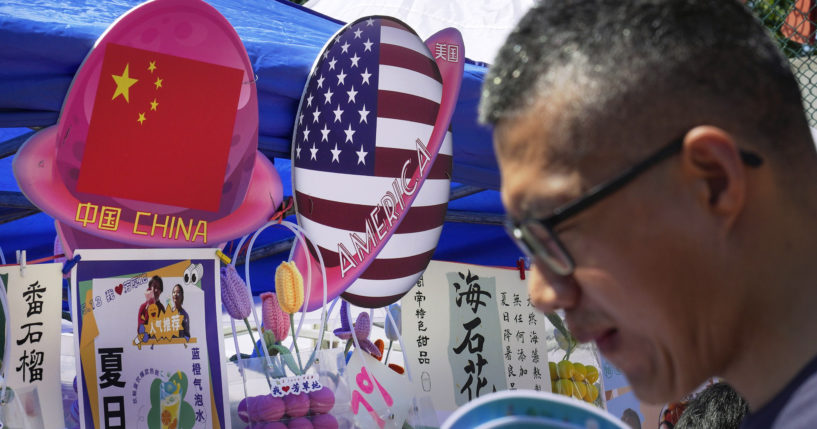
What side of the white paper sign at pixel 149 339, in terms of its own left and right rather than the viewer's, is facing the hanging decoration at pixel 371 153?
left

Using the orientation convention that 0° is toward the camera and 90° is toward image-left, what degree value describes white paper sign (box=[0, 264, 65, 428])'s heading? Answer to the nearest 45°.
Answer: approximately 0°

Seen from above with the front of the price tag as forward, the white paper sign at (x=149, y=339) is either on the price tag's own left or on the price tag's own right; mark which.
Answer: on the price tag's own right

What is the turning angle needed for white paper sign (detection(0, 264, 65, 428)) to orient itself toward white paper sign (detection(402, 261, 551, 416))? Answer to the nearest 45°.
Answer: approximately 90° to its left

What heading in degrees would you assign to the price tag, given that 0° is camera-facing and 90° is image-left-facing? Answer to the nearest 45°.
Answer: approximately 0°

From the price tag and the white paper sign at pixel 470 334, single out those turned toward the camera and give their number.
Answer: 2
